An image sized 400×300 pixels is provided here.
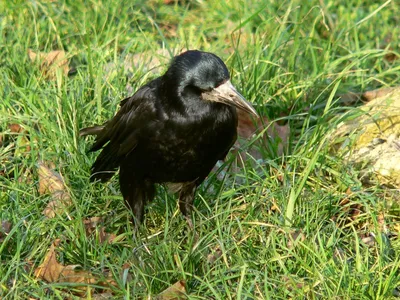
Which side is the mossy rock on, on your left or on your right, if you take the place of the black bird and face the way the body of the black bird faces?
on your left

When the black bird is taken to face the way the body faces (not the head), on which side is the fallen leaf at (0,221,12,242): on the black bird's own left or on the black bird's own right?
on the black bird's own right

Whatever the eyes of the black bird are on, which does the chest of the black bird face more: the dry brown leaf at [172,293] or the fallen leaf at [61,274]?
the dry brown leaf

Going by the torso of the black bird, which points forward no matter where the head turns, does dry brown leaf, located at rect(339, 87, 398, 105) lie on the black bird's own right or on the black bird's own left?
on the black bird's own left

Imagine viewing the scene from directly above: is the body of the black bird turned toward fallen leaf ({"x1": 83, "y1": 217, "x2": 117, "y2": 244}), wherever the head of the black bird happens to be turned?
no

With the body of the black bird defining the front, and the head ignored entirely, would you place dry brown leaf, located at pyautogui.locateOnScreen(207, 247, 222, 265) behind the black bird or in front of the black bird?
in front

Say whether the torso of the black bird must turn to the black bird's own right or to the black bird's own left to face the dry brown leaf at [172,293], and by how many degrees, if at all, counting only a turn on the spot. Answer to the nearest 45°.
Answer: approximately 45° to the black bird's own right

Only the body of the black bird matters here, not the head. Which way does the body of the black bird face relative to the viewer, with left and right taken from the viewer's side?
facing the viewer and to the right of the viewer

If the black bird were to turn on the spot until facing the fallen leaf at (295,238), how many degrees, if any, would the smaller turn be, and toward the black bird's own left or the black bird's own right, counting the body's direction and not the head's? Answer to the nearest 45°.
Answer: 0° — it already faces it

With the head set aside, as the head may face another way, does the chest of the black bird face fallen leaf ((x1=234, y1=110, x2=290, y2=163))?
no

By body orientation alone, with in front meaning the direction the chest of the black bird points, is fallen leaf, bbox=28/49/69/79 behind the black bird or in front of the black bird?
behind

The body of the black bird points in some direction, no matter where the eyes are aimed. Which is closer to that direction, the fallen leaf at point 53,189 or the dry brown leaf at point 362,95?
the dry brown leaf

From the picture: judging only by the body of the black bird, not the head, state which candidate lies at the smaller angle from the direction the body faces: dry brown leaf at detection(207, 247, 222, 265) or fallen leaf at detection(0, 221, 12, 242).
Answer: the dry brown leaf
